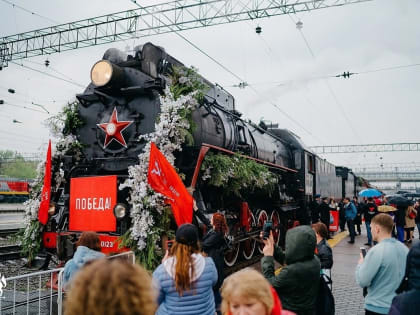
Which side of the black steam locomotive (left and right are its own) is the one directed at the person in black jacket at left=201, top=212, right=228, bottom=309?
left

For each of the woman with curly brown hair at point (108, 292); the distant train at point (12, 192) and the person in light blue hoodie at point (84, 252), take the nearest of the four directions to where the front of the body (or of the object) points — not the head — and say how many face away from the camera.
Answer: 2

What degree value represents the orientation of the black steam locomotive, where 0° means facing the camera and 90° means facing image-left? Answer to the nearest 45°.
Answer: approximately 45°

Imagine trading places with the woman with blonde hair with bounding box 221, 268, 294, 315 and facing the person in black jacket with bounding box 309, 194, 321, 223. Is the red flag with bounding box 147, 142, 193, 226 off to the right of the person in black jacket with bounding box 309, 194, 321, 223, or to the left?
left

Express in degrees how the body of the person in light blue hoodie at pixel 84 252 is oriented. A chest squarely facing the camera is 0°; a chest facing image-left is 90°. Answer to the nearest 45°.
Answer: approximately 180°

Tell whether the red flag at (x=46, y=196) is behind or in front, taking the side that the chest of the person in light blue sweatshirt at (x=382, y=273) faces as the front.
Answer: in front

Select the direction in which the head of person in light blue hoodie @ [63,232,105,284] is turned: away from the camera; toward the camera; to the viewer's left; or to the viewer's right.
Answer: away from the camera

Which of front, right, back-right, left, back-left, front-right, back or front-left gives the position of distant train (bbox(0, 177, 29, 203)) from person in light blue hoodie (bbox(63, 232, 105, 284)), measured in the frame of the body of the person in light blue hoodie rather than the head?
front

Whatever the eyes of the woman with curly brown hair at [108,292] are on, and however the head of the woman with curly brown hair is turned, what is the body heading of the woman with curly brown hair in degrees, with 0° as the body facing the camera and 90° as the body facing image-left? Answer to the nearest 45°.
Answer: approximately 180°

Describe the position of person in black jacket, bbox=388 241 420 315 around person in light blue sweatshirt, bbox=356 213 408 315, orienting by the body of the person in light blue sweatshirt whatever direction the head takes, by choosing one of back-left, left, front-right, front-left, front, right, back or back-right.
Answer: back-left

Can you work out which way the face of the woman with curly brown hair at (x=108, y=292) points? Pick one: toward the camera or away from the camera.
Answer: away from the camera
